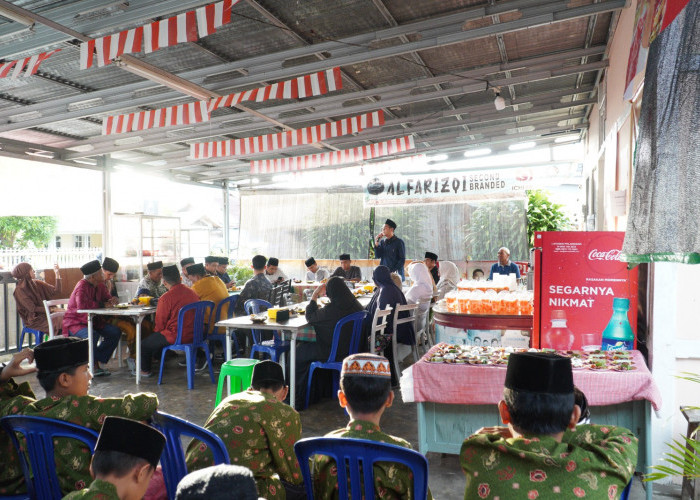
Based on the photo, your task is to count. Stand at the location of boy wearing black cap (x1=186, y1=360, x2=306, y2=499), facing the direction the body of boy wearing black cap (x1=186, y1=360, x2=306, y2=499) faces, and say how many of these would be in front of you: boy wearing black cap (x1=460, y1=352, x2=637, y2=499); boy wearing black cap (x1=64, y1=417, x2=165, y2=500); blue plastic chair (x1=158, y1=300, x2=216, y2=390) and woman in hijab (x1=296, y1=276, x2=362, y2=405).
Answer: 2

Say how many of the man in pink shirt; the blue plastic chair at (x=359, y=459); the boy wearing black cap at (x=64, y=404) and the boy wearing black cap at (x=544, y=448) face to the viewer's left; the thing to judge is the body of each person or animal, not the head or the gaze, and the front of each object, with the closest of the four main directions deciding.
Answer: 0

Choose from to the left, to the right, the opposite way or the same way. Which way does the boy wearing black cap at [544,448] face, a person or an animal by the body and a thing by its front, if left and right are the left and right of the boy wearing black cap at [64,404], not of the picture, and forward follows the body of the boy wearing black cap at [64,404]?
the same way

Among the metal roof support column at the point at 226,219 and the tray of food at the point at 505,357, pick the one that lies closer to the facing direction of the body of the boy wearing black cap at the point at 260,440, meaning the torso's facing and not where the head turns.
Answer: the metal roof support column

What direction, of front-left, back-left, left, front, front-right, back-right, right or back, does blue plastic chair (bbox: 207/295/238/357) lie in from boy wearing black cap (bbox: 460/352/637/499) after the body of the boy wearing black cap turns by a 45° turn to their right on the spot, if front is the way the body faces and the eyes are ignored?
left

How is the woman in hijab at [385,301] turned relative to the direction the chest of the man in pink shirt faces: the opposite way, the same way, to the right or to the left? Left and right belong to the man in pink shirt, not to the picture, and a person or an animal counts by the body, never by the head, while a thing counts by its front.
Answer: to the left

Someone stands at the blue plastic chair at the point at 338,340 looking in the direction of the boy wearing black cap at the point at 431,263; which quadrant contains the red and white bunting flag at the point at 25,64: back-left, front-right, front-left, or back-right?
back-left

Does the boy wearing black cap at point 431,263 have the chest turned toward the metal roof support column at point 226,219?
no

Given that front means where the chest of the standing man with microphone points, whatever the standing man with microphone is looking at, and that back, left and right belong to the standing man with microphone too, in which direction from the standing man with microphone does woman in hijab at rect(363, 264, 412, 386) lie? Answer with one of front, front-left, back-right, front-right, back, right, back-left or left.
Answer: front-left

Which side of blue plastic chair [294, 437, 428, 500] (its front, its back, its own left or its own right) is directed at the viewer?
back

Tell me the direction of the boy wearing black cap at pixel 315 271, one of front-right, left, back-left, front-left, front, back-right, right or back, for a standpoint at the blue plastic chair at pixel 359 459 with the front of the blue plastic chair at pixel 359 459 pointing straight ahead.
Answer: front

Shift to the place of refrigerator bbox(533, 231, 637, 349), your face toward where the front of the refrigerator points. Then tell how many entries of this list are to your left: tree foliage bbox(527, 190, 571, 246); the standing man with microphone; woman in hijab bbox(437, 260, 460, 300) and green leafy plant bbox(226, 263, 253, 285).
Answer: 0

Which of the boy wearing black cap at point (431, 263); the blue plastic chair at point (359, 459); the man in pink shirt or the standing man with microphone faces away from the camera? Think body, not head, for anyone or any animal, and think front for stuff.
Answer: the blue plastic chair

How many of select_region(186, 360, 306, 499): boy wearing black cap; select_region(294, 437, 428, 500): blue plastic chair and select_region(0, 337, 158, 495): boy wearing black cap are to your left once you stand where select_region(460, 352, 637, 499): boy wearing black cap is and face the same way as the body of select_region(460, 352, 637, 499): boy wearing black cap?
3

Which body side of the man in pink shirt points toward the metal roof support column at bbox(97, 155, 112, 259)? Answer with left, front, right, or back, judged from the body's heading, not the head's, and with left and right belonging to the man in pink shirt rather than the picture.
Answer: left

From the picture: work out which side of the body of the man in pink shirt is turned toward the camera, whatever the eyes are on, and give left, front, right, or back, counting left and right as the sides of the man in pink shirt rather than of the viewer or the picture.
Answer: right

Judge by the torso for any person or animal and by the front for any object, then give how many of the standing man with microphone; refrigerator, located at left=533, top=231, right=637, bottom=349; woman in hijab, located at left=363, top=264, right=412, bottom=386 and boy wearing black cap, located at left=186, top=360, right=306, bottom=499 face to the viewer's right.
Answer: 0

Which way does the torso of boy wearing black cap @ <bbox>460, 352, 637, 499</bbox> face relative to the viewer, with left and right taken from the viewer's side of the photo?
facing away from the viewer
